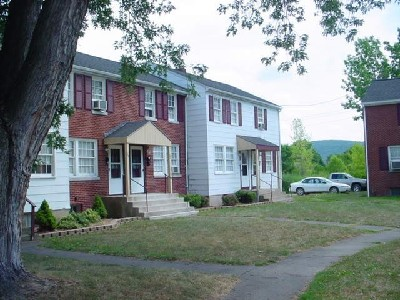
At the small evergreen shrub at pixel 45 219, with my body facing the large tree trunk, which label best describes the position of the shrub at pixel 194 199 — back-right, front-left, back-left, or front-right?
back-left

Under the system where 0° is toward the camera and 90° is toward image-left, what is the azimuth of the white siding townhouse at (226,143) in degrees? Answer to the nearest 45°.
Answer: approximately 315°

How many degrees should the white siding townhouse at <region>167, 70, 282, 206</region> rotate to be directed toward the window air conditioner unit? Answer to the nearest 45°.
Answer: approximately 90° to its right

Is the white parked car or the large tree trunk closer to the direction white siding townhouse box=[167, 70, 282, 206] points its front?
the large tree trunk

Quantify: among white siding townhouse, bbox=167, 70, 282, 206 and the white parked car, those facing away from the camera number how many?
0

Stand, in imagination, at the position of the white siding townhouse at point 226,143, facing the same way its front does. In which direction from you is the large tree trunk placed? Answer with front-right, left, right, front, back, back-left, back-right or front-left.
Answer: front-right
